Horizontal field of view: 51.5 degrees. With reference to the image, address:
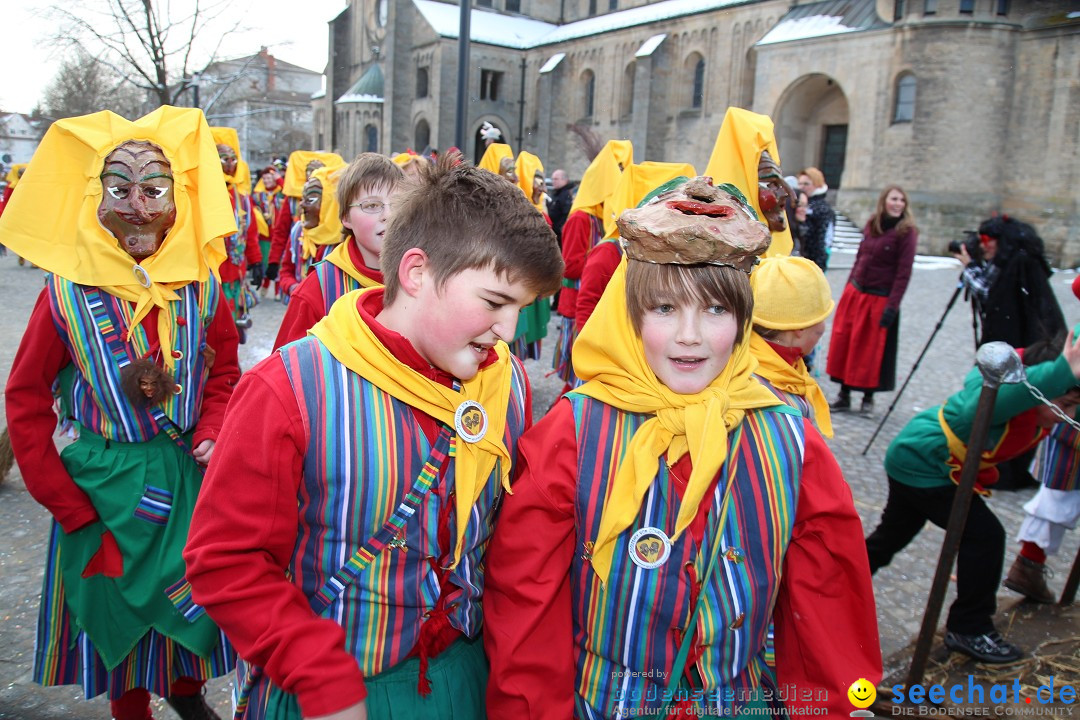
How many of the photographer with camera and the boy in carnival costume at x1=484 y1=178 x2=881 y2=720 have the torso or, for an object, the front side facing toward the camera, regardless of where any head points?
1

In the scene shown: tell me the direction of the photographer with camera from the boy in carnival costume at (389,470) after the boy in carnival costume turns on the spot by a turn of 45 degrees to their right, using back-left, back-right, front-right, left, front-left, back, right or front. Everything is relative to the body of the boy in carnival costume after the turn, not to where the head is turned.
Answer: back-left

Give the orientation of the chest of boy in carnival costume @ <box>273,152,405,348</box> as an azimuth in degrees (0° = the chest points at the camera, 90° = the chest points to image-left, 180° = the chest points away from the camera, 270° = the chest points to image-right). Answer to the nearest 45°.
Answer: approximately 315°

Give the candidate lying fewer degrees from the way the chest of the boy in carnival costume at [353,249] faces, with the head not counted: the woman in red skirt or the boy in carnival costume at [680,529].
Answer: the boy in carnival costume

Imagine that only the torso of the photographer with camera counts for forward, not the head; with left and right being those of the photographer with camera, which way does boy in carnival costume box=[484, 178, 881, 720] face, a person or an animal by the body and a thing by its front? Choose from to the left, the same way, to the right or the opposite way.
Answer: to the left

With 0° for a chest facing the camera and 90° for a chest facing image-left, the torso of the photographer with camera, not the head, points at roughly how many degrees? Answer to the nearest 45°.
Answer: approximately 90°

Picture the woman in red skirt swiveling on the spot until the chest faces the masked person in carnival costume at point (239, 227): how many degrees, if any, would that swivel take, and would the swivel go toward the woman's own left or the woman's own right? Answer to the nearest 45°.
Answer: approximately 45° to the woman's own right

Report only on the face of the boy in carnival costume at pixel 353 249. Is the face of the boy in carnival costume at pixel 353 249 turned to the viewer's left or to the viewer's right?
to the viewer's right

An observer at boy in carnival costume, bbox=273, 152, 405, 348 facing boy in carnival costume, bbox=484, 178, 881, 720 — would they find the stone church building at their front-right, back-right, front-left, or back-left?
back-left

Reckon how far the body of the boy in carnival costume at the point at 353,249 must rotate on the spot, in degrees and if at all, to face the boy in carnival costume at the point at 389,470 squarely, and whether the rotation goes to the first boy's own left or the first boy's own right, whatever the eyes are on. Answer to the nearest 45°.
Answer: approximately 45° to the first boy's own right

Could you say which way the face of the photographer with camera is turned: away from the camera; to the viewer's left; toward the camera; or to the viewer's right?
to the viewer's left
